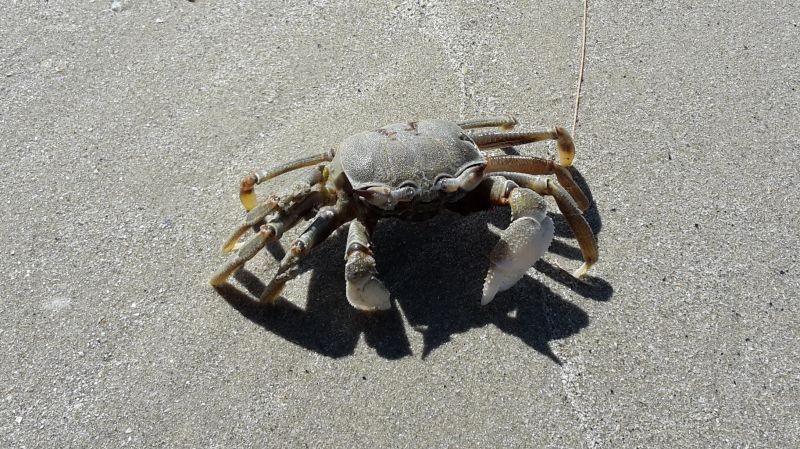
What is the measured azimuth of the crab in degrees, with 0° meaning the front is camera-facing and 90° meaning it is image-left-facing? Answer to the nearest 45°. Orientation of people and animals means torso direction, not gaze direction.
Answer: approximately 0°
